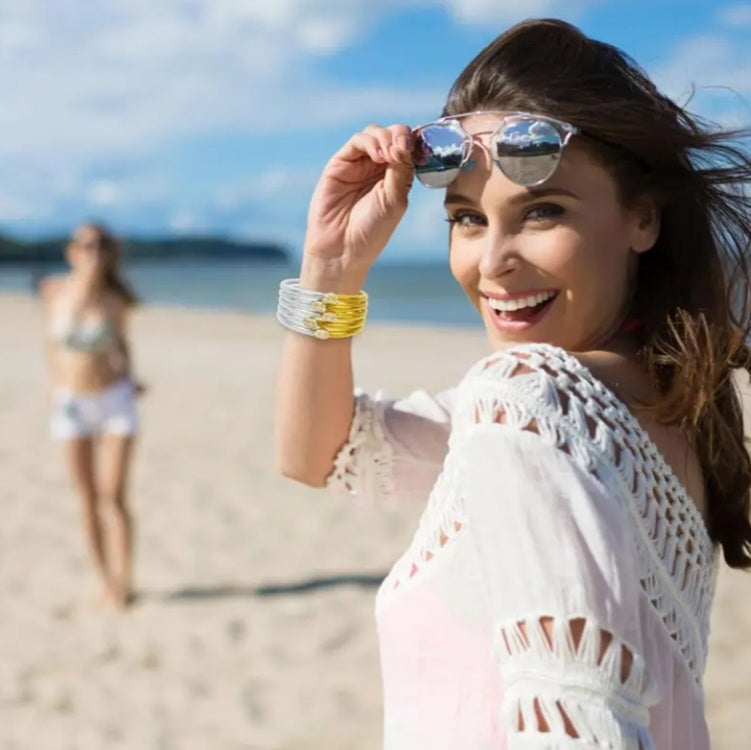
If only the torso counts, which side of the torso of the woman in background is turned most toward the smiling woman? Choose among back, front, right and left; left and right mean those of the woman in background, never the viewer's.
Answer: front

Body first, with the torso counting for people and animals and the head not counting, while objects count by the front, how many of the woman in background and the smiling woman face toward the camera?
1

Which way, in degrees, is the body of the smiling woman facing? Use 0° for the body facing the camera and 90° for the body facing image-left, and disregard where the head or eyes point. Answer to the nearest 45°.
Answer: approximately 90°

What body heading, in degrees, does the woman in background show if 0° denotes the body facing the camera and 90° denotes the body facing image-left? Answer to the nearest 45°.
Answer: approximately 0°
